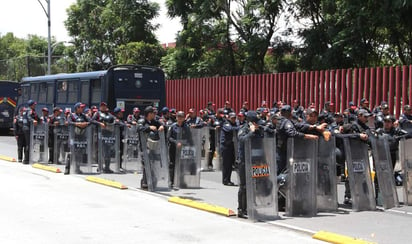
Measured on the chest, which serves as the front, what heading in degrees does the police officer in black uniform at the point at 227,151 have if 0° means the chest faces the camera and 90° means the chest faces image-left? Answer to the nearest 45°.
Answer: approximately 315°

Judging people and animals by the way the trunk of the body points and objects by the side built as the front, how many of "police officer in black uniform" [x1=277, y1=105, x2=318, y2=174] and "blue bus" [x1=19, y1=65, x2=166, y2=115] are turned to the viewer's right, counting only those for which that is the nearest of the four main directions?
1
